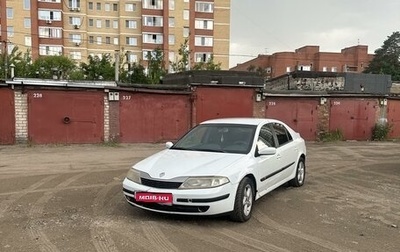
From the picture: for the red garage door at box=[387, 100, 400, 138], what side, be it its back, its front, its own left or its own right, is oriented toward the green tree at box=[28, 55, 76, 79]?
right

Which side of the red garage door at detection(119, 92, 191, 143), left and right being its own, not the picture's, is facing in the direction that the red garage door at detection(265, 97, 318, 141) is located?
left

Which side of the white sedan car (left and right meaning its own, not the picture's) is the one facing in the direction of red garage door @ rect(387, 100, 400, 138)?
back

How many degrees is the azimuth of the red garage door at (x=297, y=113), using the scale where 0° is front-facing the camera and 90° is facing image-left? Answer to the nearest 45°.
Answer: approximately 0°

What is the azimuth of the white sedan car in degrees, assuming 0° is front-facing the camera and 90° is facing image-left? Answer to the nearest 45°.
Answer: approximately 45°

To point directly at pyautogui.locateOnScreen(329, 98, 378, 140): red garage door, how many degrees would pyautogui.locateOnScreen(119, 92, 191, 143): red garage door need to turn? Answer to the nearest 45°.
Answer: approximately 90° to its left
